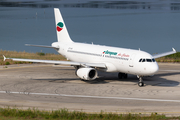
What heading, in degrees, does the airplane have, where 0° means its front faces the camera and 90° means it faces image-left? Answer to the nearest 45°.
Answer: approximately 315°
